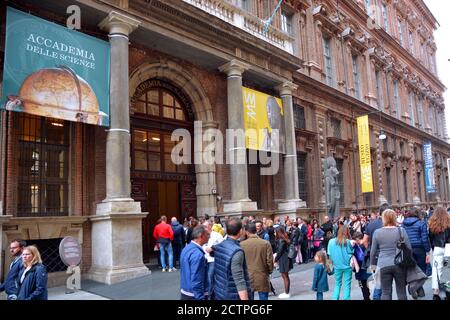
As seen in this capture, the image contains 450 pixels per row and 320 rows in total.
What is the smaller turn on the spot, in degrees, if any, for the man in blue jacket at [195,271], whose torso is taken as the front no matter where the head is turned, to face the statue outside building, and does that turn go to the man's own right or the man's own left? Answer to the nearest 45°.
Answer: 0° — they already face it

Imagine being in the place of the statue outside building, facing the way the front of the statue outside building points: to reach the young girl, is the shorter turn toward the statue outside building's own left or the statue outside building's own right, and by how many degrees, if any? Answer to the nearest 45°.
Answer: approximately 45° to the statue outside building's own right

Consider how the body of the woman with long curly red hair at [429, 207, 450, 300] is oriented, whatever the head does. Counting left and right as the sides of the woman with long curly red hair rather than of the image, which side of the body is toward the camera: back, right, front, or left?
back

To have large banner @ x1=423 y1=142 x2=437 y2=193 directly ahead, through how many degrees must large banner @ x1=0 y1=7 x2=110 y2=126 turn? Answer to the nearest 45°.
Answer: approximately 90° to its left

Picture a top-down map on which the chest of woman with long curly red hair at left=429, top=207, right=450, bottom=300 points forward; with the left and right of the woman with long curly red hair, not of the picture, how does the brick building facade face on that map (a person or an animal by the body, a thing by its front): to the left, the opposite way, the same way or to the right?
to the right

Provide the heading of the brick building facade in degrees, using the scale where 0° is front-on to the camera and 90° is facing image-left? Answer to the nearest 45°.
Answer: approximately 315°

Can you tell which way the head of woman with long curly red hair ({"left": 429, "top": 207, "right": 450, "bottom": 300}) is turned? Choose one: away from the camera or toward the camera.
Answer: away from the camera

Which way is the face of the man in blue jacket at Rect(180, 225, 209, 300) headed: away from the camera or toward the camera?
away from the camera
